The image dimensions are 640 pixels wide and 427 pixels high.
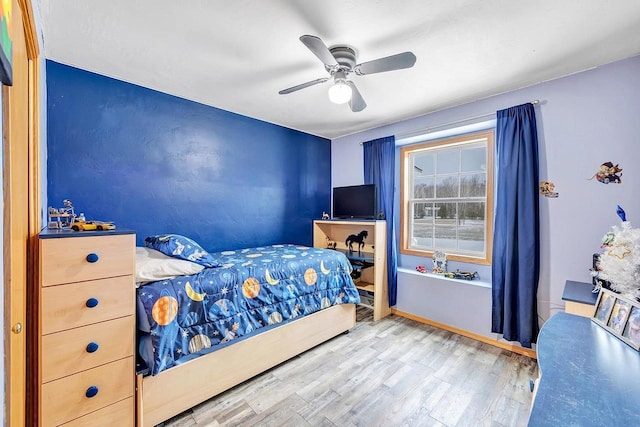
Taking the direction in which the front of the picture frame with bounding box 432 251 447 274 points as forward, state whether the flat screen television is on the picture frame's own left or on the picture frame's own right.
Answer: on the picture frame's own right

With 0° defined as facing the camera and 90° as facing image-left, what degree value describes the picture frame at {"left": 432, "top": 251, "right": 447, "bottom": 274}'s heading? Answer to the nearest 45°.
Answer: approximately 0°

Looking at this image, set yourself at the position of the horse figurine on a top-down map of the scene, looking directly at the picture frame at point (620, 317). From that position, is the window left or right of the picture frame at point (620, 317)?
left

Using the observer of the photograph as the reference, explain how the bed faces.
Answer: facing away from the viewer and to the right of the viewer

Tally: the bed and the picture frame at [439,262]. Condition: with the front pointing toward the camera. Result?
1

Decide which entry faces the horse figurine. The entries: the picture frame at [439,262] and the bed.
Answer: the bed

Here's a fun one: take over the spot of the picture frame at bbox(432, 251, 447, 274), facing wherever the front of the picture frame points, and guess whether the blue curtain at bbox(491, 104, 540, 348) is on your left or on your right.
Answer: on your left

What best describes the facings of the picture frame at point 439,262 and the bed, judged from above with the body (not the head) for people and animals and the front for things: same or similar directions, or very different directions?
very different directions
